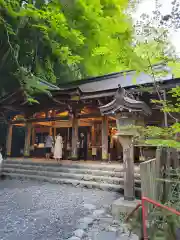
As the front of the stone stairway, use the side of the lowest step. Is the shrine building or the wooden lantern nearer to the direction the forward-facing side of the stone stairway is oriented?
the wooden lantern

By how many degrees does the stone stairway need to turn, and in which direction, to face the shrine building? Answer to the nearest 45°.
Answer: approximately 135° to its right

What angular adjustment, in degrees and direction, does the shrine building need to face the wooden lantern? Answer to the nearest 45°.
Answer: approximately 45° to its left

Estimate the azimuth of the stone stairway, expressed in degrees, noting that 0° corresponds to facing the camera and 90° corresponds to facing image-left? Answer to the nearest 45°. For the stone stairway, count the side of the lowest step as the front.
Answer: approximately 45°
